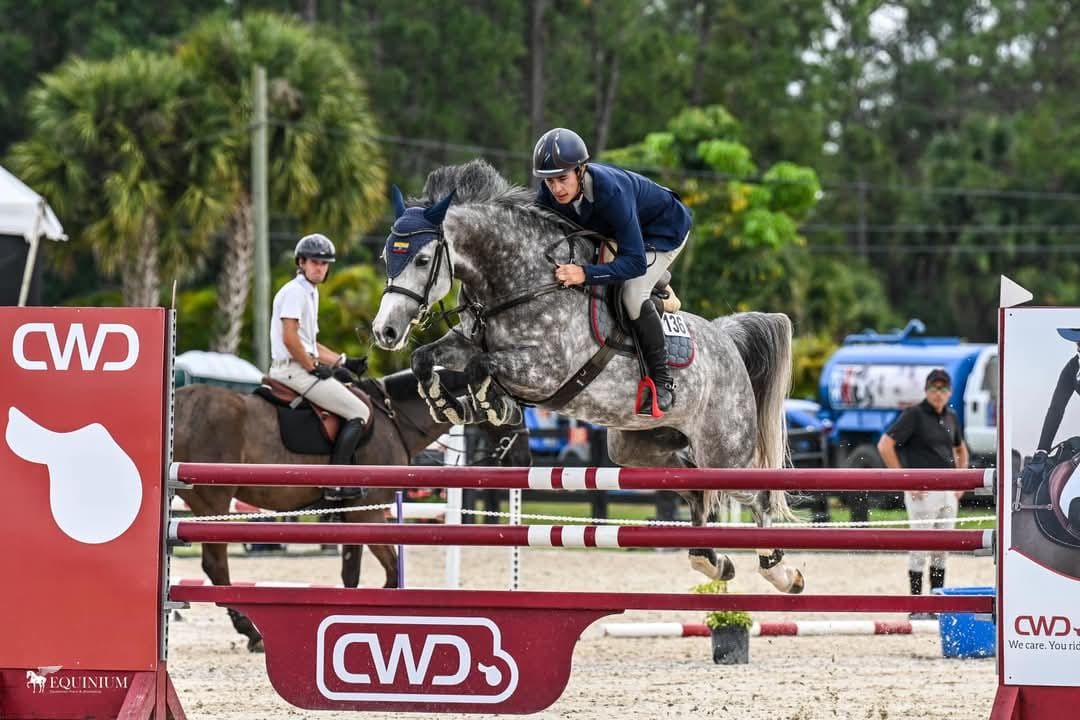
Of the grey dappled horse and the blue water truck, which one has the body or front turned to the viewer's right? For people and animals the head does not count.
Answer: the blue water truck

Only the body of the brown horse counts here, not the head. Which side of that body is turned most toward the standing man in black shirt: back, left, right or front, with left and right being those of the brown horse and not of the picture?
front

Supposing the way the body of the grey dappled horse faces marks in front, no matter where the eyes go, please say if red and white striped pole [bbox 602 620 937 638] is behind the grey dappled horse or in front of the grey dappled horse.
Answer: behind

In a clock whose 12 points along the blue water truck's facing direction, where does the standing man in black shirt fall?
The standing man in black shirt is roughly at 3 o'clock from the blue water truck.

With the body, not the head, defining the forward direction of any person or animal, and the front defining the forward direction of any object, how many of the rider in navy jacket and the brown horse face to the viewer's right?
1

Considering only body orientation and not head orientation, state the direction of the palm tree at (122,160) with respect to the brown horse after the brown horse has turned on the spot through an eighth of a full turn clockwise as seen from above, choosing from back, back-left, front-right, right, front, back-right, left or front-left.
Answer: back-left

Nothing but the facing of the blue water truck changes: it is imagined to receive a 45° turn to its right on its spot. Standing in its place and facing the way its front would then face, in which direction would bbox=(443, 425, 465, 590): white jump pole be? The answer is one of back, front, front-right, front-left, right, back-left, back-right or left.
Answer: front-right

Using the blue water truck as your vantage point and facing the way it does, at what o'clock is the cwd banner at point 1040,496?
The cwd banner is roughly at 3 o'clock from the blue water truck.

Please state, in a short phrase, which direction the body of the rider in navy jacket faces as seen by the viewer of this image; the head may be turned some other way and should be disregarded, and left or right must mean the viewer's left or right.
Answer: facing the viewer and to the left of the viewer

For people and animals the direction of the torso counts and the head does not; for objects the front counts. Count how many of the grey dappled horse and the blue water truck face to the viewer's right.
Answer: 1

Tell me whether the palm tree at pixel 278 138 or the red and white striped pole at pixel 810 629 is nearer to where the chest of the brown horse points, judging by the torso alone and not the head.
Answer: the red and white striped pole

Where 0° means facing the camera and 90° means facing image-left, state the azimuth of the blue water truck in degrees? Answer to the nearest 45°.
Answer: approximately 270°

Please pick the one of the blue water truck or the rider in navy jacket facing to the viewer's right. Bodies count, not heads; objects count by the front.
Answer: the blue water truck
